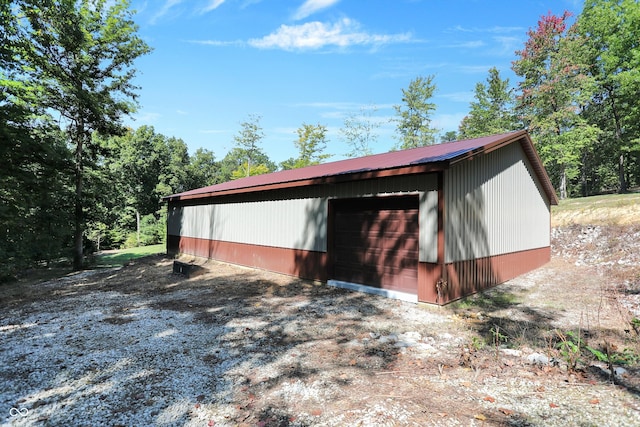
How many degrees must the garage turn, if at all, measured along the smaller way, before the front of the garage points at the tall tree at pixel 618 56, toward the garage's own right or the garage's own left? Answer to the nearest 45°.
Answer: approximately 180°

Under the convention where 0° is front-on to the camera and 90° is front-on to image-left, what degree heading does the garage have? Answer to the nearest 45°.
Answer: approximately 45°

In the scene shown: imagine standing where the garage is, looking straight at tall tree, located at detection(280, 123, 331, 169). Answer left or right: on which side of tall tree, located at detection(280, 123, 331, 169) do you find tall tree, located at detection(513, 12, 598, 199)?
right

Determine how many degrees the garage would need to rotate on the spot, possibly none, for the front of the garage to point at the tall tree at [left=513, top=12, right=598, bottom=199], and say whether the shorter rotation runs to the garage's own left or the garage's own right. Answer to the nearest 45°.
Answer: approximately 180°

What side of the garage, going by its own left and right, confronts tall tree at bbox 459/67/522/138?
back

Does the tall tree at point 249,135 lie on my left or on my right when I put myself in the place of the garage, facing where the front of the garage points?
on my right

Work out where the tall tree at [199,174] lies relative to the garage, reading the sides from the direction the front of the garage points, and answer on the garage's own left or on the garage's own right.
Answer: on the garage's own right

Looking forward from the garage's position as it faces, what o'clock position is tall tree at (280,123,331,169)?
The tall tree is roughly at 4 o'clock from the garage.

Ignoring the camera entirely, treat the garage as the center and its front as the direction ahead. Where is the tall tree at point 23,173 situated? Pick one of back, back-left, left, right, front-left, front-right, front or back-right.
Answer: front-right

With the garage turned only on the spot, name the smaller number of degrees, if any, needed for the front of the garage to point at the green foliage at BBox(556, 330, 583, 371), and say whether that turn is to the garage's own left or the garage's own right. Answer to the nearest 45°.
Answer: approximately 45° to the garage's own left

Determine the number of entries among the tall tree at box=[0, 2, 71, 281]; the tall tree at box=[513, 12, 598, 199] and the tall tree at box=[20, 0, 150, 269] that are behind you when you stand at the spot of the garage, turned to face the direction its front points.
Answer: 1

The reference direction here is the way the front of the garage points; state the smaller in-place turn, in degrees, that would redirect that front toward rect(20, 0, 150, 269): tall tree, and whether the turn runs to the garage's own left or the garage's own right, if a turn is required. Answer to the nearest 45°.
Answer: approximately 45° to the garage's own right
